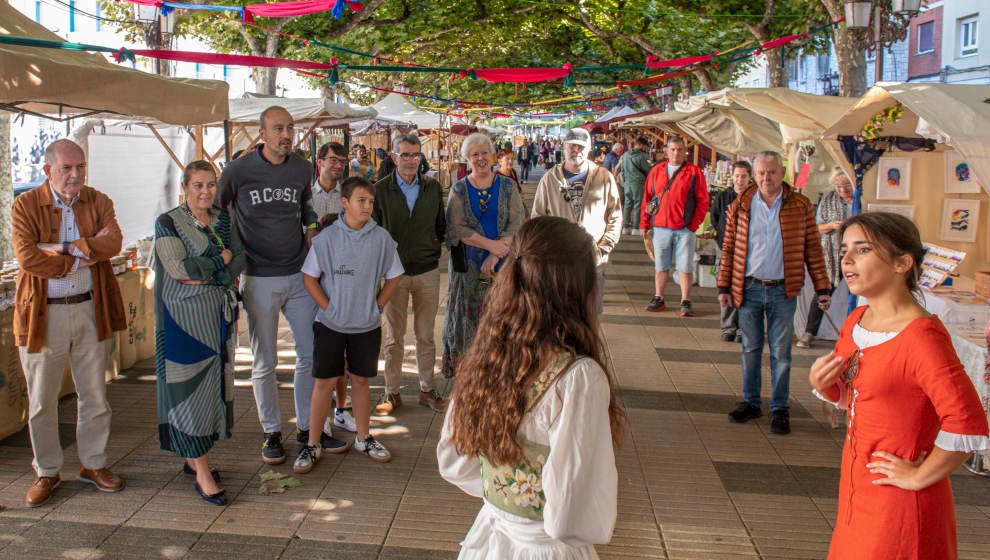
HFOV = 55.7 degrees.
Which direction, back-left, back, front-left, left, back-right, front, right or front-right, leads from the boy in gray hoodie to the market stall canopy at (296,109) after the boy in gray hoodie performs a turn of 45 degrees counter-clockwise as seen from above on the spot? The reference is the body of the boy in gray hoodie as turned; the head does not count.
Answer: back-left

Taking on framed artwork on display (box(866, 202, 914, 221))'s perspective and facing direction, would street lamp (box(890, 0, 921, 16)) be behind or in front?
behind

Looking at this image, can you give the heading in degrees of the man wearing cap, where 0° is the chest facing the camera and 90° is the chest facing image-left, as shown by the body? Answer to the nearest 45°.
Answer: approximately 0°

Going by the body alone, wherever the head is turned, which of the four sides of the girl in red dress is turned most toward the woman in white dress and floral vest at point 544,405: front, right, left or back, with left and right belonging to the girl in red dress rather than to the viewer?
front

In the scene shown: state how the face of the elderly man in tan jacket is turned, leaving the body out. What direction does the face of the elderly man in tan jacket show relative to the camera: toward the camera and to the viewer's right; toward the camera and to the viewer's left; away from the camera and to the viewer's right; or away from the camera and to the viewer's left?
toward the camera and to the viewer's right

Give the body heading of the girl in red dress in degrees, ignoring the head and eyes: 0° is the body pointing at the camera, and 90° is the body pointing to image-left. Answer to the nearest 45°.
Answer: approximately 45°

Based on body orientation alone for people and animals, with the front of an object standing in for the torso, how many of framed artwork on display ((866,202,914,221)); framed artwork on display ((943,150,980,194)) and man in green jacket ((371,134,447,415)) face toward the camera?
3

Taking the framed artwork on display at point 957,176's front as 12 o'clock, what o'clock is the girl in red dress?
The girl in red dress is roughly at 12 o'clock from the framed artwork on display.

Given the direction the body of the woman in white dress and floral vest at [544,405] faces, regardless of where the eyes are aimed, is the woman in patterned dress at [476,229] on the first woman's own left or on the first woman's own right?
on the first woman's own left

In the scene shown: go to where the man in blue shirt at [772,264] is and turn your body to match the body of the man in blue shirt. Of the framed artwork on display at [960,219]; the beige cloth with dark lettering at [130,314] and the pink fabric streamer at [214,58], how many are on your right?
2
